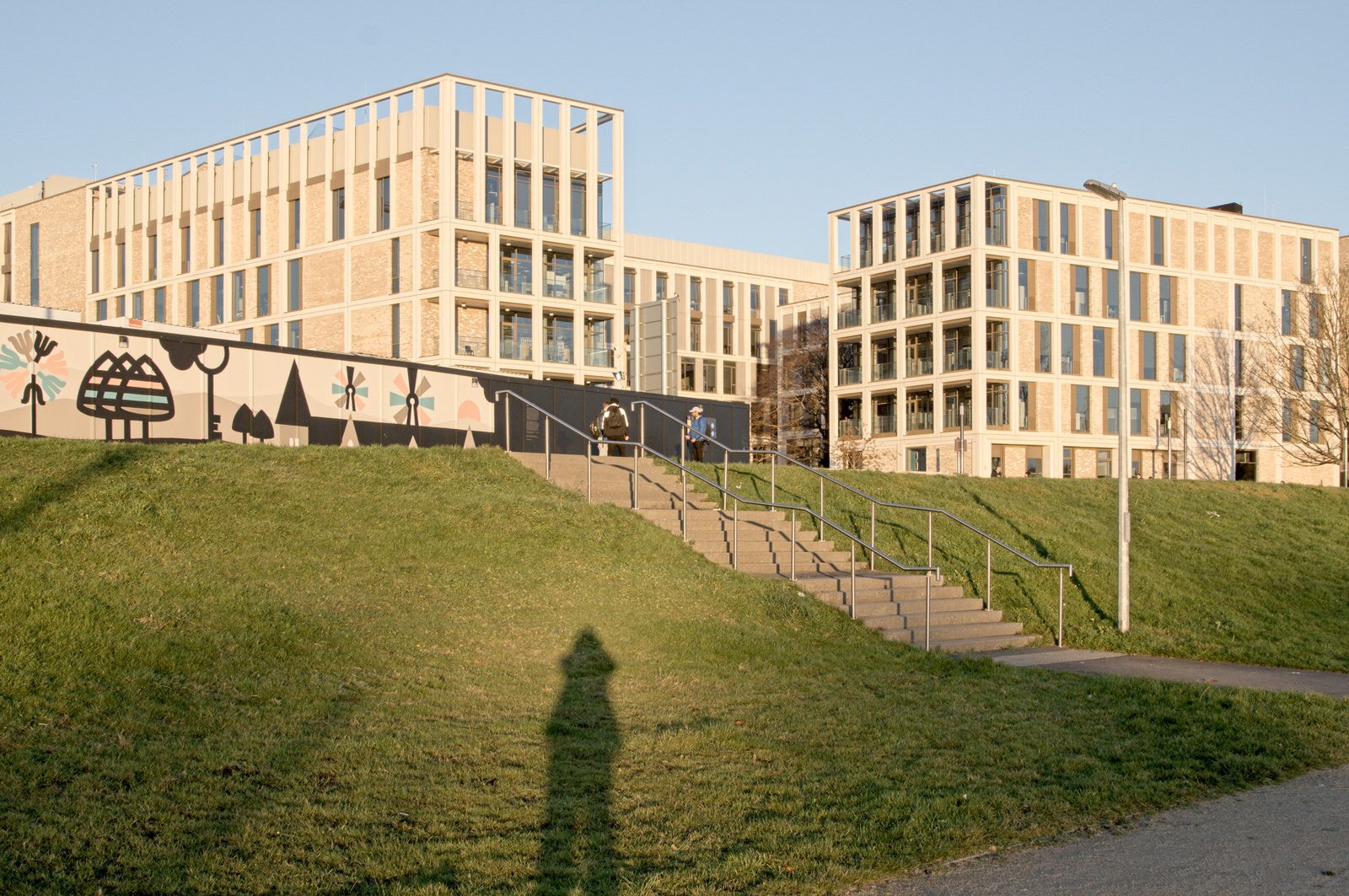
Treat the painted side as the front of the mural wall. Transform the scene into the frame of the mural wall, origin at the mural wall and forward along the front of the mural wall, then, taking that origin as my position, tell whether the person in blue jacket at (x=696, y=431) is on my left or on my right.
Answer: on my left

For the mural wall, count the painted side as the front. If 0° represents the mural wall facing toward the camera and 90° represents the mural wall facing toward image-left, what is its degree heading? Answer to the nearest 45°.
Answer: approximately 315°

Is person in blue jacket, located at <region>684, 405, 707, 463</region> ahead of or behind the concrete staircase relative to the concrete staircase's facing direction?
behind

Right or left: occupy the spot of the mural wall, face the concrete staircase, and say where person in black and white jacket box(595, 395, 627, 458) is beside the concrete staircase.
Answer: left

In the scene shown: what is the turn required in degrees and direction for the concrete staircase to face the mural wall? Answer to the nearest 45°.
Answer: approximately 135° to its right

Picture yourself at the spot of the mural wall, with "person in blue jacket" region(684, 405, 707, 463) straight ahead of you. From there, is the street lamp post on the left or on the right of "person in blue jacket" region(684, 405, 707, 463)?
right

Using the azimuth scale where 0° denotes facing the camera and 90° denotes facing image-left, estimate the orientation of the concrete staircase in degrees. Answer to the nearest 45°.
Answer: approximately 315°

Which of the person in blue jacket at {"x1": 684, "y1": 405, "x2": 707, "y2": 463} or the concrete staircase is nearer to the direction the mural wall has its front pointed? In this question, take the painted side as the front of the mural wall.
the concrete staircase

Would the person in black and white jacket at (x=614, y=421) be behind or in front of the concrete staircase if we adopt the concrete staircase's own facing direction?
behind
